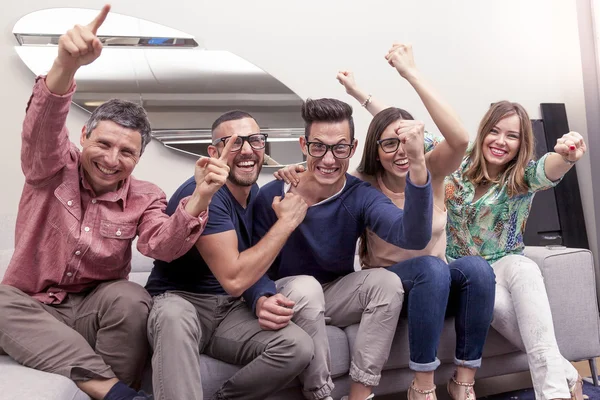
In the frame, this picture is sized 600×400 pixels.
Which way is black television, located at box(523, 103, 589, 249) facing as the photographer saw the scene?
facing the viewer and to the left of the viewer

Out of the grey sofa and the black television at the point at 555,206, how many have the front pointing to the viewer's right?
0

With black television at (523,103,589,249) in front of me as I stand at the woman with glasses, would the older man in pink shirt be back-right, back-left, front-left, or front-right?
back-left

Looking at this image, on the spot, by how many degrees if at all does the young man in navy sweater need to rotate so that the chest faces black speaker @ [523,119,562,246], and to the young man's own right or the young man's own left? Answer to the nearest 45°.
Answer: approximately 135° to the young man's own left

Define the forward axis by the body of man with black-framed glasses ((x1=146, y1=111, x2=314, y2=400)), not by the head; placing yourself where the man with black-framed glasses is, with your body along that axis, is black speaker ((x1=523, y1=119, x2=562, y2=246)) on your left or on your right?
on your left

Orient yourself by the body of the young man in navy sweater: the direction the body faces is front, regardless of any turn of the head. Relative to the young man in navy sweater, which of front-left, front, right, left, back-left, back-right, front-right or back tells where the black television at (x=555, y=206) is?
back-left

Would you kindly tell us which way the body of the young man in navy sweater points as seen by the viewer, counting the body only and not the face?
toward the camera

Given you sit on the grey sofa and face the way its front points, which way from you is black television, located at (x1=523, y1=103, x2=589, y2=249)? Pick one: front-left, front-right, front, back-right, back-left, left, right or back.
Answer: back-left

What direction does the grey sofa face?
toward the camera

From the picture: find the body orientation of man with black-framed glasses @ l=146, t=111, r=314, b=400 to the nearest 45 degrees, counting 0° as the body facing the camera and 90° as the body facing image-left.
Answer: approximately 315°
